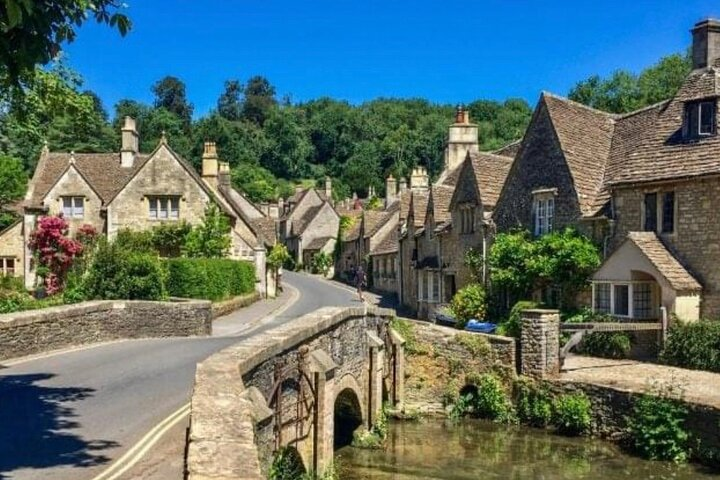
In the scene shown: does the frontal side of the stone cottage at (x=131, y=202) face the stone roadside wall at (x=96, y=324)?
yes

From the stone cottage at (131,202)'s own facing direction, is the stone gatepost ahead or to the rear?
ahead

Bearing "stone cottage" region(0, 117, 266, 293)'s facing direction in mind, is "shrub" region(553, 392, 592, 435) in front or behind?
in front

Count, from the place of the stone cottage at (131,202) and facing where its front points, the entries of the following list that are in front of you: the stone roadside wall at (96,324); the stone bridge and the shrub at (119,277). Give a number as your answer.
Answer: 3

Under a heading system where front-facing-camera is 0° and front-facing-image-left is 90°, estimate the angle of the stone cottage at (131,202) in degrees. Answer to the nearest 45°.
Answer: approximately 0°

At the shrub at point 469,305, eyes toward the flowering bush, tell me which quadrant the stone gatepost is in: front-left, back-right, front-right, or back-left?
back-left

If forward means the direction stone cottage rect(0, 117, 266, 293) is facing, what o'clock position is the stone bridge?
The stone bridge is roughly at 12 o'clock from the stone cottage.
